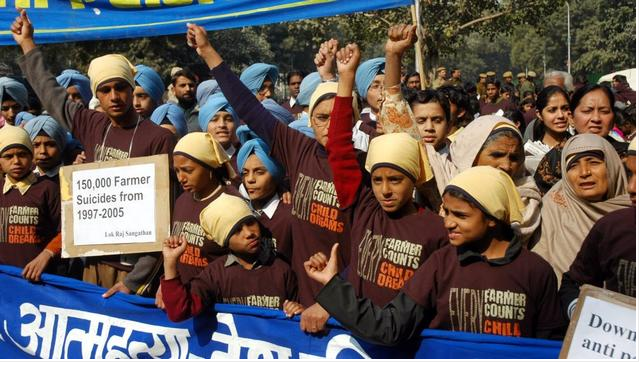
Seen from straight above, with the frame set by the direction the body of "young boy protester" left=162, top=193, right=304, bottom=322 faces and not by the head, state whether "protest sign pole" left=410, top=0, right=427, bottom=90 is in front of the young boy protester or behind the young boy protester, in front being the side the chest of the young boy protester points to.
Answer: behind

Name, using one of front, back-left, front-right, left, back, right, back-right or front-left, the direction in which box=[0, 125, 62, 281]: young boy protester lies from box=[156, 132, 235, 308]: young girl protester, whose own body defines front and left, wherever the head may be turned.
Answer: right

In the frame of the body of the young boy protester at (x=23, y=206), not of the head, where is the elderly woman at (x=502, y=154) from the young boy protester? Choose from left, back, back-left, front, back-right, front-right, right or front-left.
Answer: front-left

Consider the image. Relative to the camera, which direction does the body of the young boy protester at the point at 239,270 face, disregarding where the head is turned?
toward the camera

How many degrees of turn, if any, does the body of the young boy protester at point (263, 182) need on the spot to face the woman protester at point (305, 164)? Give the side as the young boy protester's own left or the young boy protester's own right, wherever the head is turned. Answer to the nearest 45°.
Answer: approximately 90° to the young boy protester's own left

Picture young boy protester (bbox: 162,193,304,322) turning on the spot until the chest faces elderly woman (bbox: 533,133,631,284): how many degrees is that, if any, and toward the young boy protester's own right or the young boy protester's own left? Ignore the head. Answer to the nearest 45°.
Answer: approximately 90° to the young boy protester's own left

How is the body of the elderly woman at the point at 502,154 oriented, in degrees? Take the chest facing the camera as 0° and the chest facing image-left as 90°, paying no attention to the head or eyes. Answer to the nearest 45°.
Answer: approximately 315°

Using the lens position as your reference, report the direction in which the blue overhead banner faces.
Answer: facing the viewer

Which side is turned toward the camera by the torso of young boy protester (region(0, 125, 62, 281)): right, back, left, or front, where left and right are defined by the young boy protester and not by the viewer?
front

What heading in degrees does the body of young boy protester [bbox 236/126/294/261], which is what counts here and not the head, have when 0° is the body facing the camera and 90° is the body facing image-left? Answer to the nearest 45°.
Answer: approximately 45°
